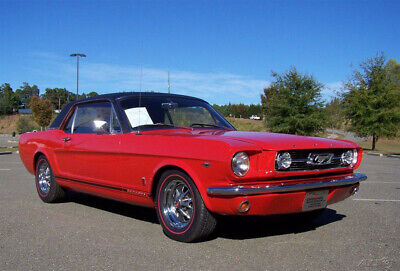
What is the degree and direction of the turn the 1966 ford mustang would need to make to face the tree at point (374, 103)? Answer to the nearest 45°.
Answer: approximately 90° to its left

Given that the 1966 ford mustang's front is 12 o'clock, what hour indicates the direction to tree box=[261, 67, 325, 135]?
The tree is roughly at 8 o'clock from the 1966 ford mustang.

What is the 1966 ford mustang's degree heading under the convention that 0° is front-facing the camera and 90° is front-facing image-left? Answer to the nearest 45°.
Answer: approximately 315°
